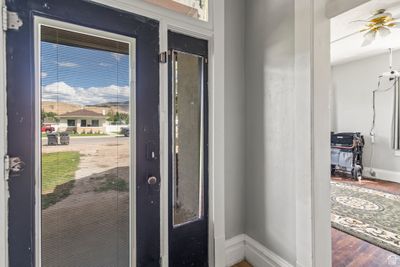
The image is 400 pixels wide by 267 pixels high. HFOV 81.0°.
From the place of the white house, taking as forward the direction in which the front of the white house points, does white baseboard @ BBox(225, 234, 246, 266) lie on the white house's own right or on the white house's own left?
on the white house's own left

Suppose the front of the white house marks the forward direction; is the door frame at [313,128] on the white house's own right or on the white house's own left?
on the white house's own left

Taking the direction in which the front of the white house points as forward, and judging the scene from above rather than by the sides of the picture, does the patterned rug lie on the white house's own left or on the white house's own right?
on the white house's own left

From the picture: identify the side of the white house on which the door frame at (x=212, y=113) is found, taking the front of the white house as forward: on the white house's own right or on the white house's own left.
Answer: on the white house's own left

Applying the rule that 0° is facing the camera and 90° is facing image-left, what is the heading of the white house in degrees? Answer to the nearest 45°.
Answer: approximately 0°
